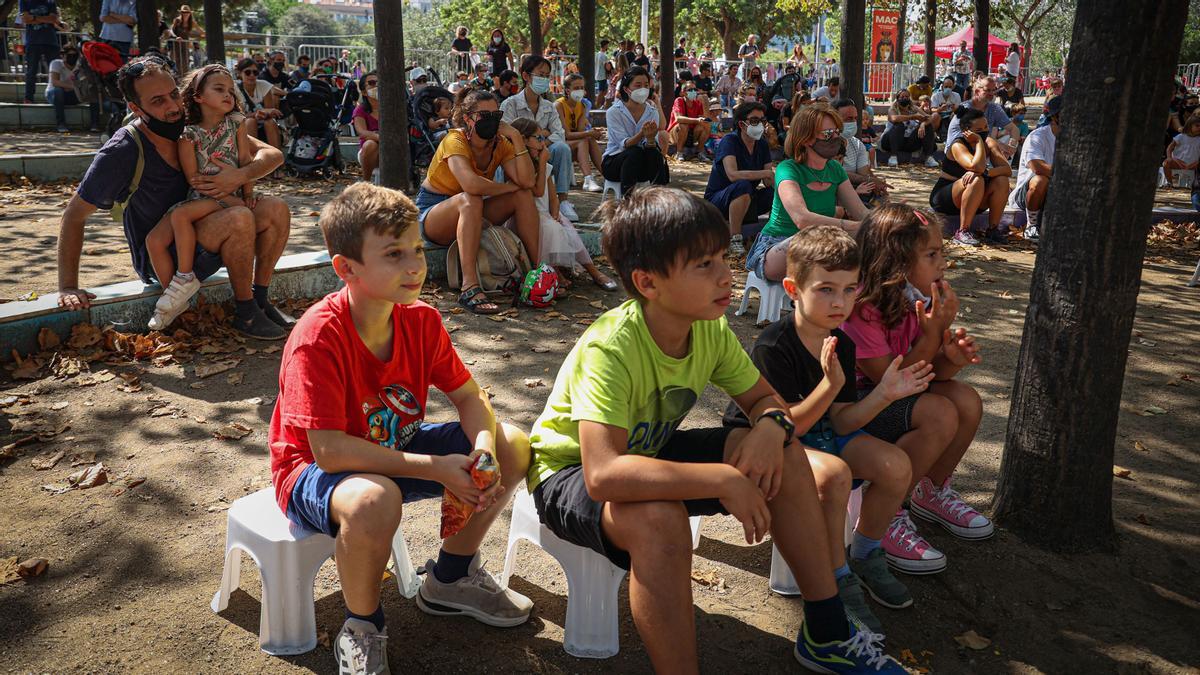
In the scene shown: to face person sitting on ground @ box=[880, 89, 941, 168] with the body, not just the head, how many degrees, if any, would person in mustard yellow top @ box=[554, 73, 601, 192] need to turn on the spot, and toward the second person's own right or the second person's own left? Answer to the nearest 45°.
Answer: approximately 90° to the second person's own left

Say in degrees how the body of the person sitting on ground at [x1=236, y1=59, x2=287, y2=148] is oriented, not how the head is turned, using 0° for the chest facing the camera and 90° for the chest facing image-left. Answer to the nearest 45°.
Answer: approximately 315°

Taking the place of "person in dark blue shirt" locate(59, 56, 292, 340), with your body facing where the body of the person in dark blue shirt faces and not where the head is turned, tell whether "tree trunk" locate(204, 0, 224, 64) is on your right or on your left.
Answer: on your left

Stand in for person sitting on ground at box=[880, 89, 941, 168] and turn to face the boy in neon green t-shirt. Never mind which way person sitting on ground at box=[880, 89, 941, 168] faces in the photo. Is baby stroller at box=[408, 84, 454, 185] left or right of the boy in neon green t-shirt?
right

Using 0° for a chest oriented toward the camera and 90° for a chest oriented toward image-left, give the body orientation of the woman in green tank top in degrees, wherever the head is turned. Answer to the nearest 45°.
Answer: approximately 315°

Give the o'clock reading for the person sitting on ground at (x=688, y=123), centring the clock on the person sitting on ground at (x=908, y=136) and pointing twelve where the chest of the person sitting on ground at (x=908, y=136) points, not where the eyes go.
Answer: the person sitting on ground at (x=688, y=123) is roughly at 2 o'clock from the person sitting on ground at (x=908, y=136).
